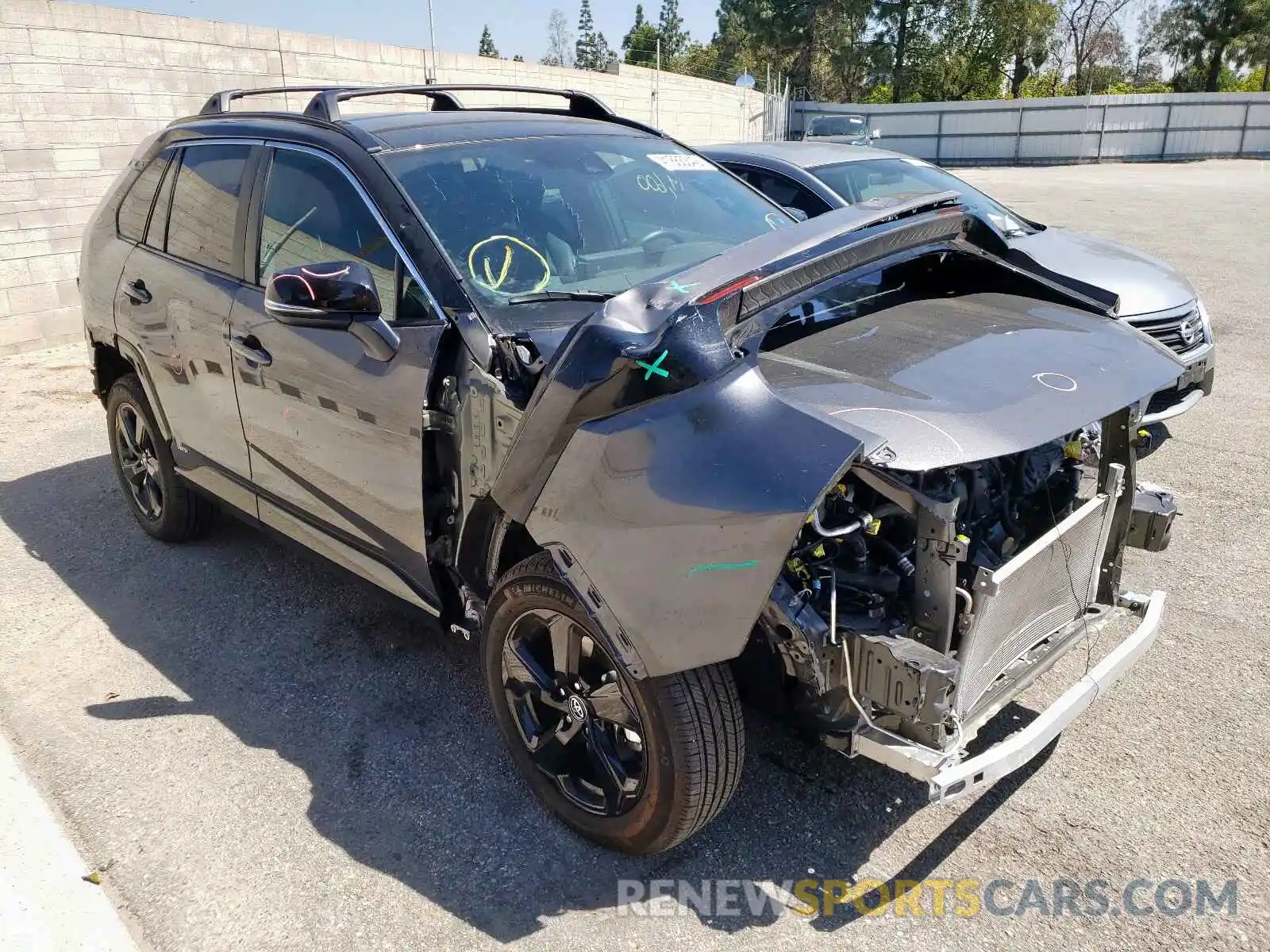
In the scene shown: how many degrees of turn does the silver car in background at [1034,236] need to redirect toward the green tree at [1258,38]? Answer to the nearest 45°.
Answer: approximately 135° to its left

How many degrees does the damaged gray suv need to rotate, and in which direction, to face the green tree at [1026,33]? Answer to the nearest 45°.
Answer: approximately 135° to its left

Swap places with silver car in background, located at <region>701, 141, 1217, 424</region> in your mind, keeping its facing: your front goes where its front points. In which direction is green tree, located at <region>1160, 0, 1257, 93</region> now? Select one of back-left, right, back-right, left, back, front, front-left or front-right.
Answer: back-left

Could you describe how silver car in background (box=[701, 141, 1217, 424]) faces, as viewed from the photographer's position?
facing the viewer and to the right of the viewer

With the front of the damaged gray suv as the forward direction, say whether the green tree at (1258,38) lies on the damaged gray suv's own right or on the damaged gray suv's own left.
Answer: on the damaged gray suv's own left

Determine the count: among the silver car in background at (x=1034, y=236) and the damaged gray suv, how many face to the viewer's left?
0

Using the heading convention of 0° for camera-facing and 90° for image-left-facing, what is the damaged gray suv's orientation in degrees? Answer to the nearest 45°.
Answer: approximately 315°

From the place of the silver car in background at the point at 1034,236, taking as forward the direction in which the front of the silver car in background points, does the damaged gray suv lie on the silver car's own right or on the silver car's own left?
on the silver car's own right

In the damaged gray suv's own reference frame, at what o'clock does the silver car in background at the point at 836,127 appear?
The silver car in background is roughly at 8 o'clock from the damaged gray suv.

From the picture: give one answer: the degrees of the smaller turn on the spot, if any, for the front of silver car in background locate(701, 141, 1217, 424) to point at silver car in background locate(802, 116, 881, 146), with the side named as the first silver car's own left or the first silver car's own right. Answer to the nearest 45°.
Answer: approximately 135° to the first silver car's own left
